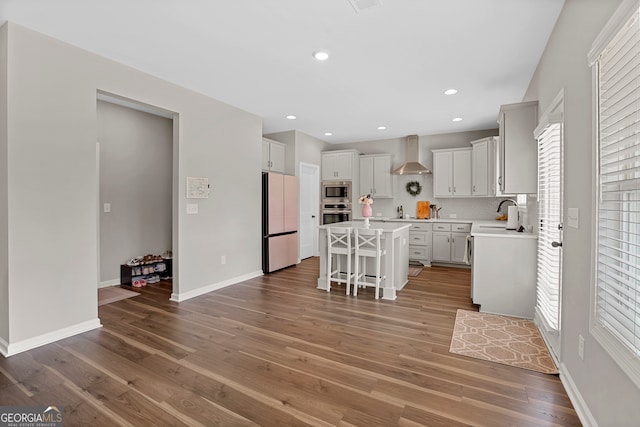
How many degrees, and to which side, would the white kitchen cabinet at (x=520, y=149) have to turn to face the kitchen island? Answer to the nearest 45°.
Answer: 0° — it already faces it

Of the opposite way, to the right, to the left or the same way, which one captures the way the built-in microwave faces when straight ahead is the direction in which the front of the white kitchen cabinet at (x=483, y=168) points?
to the left

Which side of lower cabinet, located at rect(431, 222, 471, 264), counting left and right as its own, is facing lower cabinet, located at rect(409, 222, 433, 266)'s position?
right

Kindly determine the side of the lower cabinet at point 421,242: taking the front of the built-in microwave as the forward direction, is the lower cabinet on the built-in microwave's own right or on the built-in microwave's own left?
on the built-in microwave's own left

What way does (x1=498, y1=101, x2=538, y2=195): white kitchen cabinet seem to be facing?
to the viewer's left

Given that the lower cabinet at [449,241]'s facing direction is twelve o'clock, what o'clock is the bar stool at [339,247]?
The bar stool is roughly at 1 o'clock from the lower cabinet.

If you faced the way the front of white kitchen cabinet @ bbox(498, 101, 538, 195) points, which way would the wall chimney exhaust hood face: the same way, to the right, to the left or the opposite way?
to the left

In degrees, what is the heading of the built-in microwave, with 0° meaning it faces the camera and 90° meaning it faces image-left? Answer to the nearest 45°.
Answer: approximately 0°
